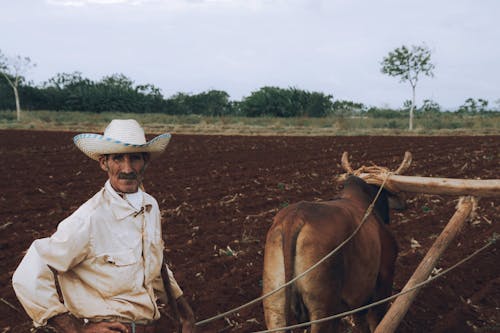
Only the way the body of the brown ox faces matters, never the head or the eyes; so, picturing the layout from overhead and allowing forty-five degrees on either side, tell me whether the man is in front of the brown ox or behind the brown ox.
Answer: behind

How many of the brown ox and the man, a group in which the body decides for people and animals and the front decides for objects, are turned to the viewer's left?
0

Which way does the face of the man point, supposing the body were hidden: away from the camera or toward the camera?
toward the camera

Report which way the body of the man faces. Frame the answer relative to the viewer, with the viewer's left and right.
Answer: facing the viewer and to the right of the viewer

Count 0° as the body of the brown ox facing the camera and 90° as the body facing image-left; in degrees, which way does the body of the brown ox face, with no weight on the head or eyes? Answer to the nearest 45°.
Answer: approximately 225°

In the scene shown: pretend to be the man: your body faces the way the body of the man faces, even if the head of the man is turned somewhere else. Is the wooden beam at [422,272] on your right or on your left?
on your left
